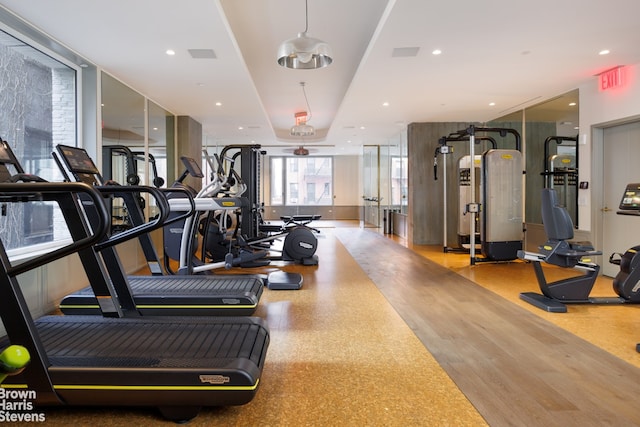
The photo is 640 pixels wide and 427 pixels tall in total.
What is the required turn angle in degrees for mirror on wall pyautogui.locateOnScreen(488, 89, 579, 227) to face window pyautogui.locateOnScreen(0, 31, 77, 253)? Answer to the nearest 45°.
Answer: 0° — it already faces it

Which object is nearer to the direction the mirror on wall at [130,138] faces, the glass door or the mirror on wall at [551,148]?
the mirror on wall

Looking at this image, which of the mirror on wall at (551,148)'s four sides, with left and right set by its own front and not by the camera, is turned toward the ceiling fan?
right

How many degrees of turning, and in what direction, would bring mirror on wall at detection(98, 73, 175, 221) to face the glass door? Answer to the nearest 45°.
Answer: approximately 90° to its left

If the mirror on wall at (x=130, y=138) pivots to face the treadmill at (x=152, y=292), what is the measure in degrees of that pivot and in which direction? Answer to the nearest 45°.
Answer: approximately 45° to its right

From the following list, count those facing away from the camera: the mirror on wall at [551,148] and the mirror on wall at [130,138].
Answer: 0

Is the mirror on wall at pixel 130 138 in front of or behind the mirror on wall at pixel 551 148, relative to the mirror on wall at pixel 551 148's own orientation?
in front

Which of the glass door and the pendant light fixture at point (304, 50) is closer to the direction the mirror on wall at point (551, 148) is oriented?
the pendant light fixture

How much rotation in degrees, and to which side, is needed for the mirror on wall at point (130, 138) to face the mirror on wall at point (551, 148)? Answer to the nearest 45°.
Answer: approximately 45° to its left

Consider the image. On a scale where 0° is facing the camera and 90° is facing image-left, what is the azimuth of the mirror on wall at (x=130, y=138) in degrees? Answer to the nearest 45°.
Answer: approximately 315°

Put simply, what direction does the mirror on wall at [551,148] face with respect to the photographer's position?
facing the viewer and to the left of the viewer

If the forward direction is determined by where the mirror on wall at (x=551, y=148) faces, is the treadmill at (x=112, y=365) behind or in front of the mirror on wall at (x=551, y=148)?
in front
